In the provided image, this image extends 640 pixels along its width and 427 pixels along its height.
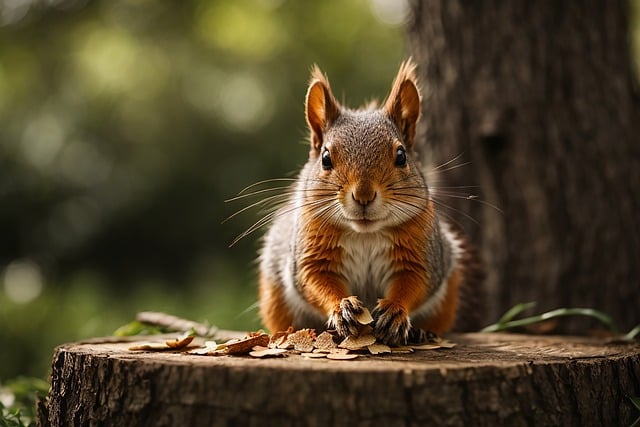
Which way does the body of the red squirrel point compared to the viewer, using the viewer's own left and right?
facing the viewer
